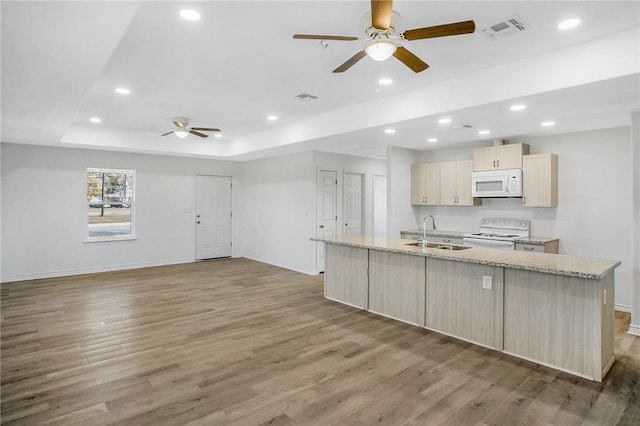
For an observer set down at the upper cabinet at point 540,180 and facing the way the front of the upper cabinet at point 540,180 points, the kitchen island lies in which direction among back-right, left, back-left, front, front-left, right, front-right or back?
front

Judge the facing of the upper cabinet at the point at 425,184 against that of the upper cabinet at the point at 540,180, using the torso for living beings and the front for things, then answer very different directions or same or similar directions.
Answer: same or similar directions

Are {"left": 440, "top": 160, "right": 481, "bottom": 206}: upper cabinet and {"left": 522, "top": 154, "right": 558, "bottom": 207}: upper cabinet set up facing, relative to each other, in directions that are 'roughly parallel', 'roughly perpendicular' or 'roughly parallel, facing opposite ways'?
roughly parallel

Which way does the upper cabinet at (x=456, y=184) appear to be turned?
toward the camera

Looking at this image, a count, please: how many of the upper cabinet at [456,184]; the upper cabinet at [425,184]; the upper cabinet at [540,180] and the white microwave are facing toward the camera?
4

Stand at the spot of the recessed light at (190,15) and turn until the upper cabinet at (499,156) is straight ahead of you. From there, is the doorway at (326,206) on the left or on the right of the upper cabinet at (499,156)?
left

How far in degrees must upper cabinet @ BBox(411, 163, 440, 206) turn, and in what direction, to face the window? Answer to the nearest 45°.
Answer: approximately 90° to its right

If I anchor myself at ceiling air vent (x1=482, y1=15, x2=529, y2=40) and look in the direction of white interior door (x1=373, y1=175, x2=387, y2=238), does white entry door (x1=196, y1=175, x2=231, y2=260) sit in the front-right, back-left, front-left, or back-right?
front-left

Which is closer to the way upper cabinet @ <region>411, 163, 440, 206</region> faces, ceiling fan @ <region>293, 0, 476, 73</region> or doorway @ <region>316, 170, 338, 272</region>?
the ceiling fan

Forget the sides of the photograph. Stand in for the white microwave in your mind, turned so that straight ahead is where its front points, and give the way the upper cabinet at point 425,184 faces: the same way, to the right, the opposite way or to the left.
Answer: the same way

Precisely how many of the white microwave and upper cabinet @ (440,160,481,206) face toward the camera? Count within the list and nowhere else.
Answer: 2

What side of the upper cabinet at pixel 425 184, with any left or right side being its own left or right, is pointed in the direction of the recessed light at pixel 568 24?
front

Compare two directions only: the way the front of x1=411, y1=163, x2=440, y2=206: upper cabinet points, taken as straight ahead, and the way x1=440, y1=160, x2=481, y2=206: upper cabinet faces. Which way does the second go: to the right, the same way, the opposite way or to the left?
the same way

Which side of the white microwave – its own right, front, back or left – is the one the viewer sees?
front

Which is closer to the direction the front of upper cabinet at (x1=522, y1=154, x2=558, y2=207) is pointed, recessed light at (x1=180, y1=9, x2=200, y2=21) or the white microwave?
the recessed light
